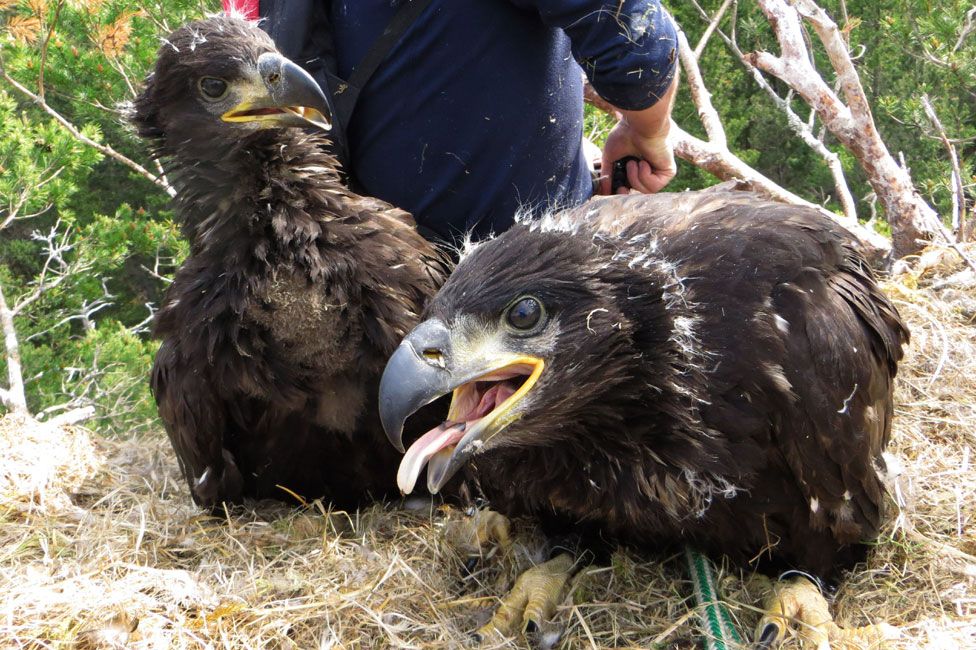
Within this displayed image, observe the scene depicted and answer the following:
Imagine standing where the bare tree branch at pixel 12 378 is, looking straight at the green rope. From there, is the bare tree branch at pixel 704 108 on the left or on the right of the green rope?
left

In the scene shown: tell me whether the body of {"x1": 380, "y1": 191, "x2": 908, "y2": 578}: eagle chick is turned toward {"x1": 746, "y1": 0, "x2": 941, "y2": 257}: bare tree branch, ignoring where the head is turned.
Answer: no

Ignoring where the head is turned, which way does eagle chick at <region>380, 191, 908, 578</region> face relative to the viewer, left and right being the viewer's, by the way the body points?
facing the viewer and to the left of the viewer

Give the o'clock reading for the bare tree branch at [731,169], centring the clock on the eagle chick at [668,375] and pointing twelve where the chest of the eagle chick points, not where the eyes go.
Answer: The bare tree branch is roughly at 5 o'clock from the eagle chick.

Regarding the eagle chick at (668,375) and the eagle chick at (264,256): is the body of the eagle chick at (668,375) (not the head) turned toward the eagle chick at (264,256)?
no

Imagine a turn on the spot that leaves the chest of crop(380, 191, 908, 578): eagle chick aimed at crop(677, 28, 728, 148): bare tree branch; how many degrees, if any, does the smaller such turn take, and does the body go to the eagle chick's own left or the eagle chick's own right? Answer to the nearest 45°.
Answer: approximately 135° to the eagle chick's own right
